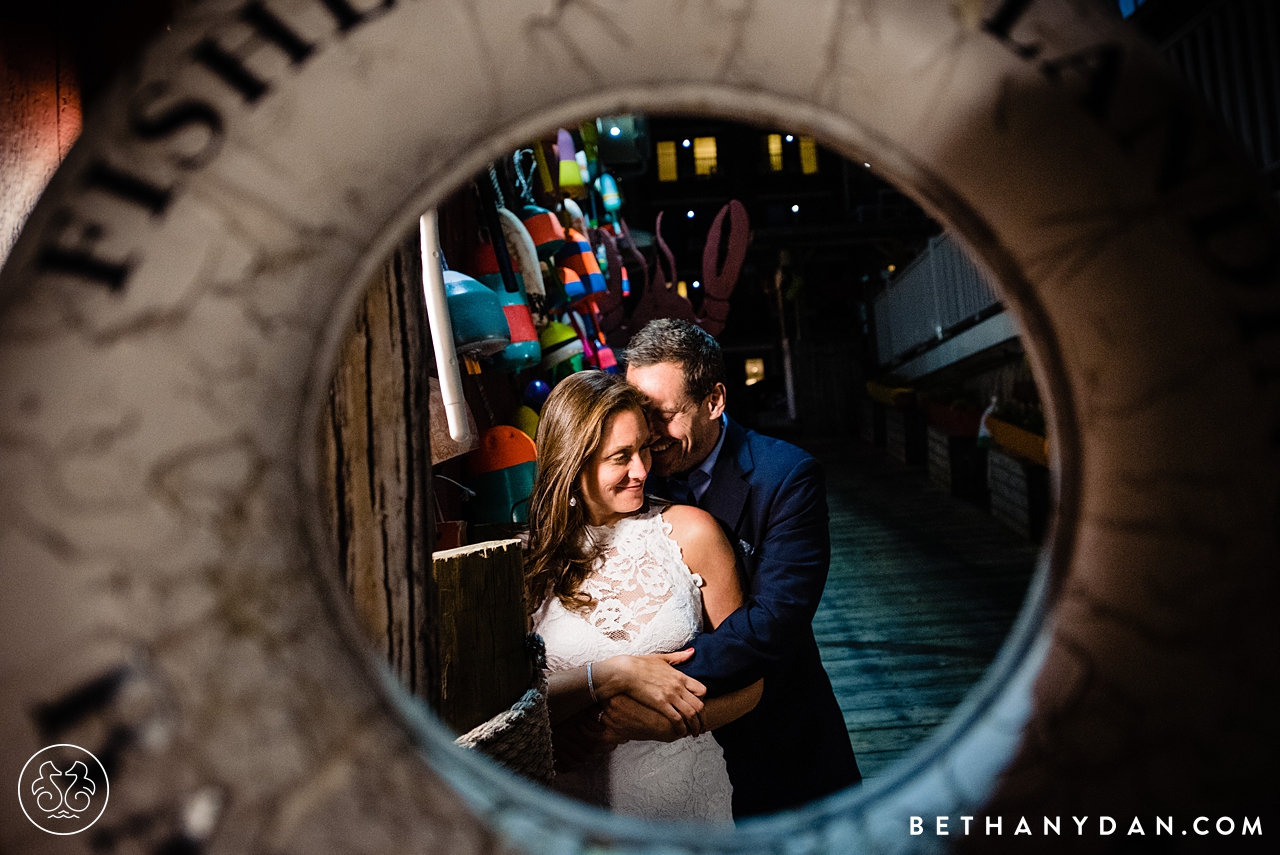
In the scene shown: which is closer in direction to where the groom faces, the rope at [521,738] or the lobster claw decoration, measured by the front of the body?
the rope

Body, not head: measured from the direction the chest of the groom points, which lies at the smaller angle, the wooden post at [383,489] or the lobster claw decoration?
the wooden post

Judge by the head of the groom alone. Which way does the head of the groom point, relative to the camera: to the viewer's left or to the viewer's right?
to the viewer's left

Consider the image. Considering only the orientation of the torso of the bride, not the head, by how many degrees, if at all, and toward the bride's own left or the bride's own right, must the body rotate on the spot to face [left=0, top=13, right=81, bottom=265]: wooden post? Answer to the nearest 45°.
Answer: approximately 45° to the bride's own right

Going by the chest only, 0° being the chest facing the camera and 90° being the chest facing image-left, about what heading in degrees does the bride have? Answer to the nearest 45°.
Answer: approximately 0°

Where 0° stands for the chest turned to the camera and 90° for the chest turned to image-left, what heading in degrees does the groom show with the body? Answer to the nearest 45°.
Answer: approximately 45°

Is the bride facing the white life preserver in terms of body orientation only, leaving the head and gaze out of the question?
yes
